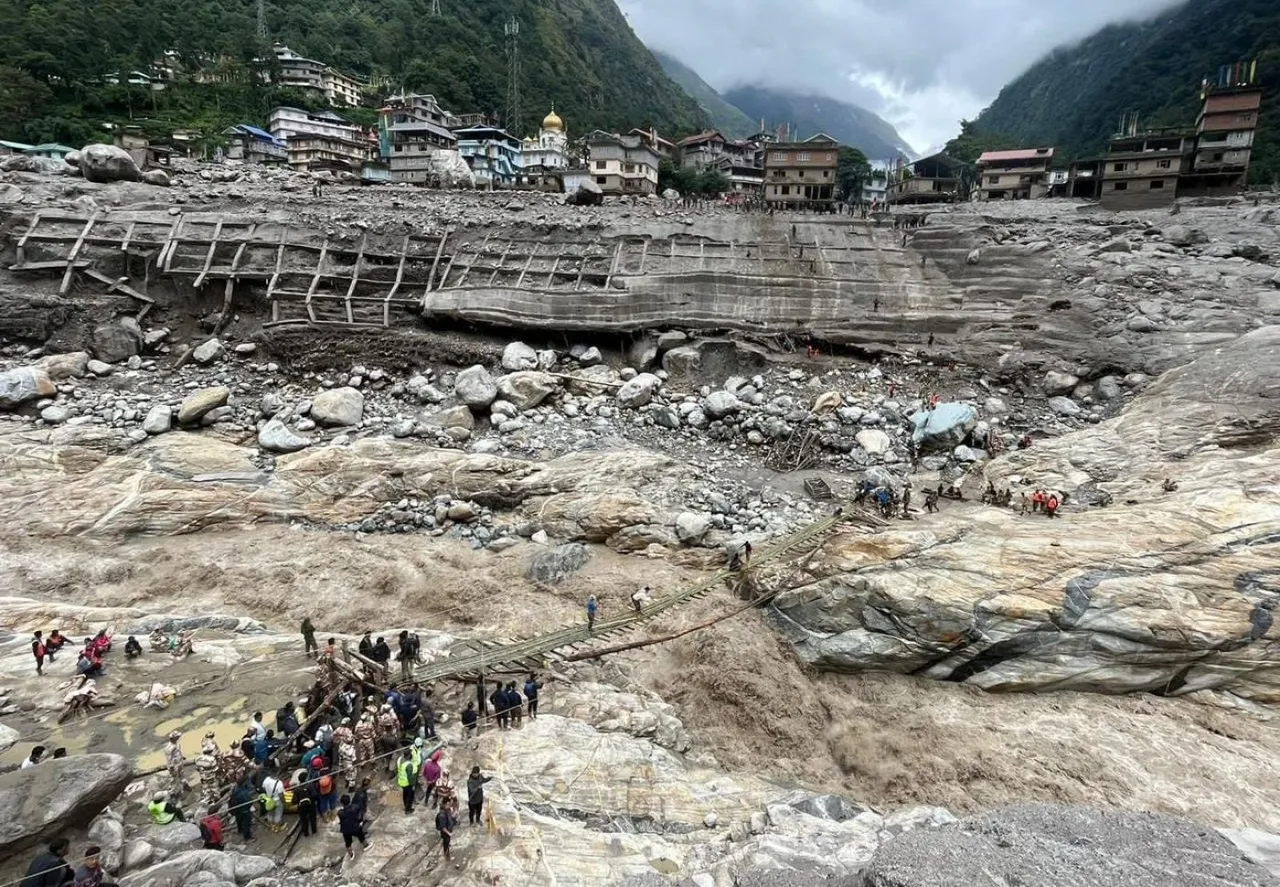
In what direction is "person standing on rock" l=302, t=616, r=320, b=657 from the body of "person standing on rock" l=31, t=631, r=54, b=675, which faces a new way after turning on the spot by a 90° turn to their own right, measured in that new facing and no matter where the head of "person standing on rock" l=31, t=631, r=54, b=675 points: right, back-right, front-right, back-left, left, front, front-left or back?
front-left

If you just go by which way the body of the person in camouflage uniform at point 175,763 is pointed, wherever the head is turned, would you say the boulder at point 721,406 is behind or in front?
in front

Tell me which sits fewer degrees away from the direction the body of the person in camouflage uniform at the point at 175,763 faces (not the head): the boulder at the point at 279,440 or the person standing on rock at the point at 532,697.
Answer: the person standing on rock

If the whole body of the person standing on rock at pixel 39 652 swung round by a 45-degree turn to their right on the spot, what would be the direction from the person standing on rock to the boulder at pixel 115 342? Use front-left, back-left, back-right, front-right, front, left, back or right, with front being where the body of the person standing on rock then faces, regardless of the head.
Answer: back-left

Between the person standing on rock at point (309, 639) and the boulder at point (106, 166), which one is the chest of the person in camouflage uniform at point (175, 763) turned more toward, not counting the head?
the person standing on rock

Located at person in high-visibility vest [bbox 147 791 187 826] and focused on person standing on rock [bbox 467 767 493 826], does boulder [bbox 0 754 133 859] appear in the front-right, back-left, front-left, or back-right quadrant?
back-right

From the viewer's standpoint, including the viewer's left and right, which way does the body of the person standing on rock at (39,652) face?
facing to the right of the viewer

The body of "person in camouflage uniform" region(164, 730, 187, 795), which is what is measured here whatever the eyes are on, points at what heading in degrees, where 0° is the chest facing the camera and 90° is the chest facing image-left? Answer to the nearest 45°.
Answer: approximately 270°

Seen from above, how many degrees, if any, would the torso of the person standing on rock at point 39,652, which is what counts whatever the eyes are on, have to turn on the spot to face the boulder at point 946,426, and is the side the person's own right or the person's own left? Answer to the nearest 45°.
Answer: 0° — they already face it

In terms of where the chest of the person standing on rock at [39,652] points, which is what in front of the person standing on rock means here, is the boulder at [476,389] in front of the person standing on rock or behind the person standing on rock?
in front

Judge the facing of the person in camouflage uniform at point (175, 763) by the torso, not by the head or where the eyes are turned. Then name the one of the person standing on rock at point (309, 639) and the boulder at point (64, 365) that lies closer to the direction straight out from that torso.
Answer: the person standing on rock

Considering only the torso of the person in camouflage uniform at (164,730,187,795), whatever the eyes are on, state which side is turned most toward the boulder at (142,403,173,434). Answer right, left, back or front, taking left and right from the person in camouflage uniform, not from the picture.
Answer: left

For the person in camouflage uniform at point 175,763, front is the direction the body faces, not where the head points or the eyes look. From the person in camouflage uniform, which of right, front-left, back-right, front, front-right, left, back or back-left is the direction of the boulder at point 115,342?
left

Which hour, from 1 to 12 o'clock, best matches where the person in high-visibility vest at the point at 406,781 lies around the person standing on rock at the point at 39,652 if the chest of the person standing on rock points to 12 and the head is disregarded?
The person in high-visibility vest is roughly at 2 o'clock from the person standing on rock.

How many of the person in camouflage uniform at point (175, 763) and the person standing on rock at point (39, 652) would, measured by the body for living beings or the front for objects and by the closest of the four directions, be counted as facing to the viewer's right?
2
